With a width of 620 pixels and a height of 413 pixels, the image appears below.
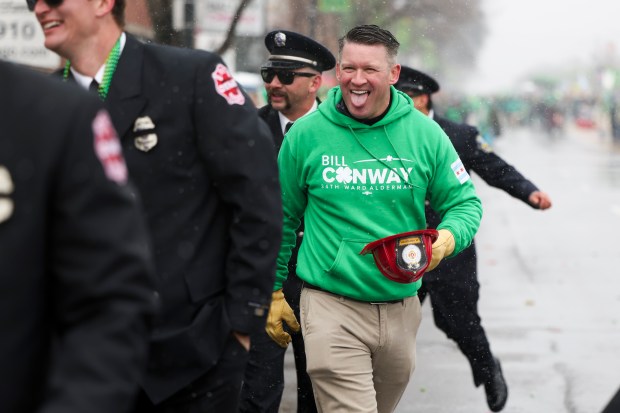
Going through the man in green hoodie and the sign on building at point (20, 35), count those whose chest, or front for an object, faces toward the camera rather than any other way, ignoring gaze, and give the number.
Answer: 2

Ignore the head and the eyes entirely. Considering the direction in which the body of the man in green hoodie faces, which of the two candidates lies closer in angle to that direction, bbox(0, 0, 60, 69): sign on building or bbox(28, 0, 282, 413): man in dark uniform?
the man in dark uniform

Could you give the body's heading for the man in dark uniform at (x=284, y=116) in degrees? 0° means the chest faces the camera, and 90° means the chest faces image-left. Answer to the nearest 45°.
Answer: approximately 45°

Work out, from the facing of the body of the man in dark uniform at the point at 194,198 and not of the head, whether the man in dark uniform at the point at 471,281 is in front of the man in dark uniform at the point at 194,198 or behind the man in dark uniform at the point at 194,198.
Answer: behind

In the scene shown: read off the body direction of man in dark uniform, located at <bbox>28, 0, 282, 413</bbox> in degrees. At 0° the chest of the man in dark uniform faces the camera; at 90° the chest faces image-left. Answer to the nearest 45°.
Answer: approximately 45°
